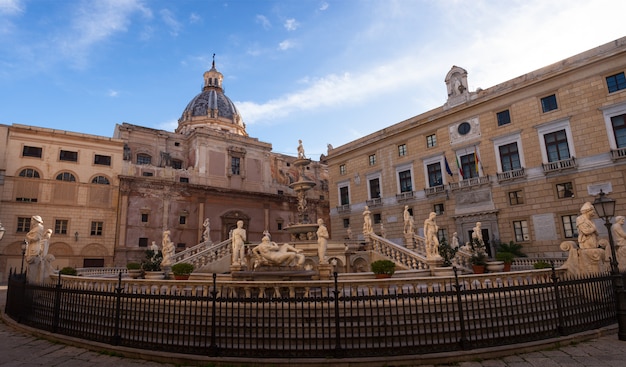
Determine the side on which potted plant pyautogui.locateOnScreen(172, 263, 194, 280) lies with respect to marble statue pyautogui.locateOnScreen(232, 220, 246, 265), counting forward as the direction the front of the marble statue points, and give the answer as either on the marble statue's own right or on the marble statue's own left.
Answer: on the marble statue's own right

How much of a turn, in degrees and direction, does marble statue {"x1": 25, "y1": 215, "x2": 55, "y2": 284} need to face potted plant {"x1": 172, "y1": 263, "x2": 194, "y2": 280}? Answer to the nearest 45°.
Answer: approximately 180°

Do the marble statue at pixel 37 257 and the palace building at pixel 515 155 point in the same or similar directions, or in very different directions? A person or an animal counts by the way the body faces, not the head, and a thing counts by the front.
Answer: very different directions

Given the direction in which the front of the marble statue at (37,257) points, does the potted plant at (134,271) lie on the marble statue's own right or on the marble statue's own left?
on the marble statue's own left

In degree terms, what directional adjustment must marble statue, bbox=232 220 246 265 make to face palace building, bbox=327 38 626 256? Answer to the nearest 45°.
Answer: approximately 90° to its left

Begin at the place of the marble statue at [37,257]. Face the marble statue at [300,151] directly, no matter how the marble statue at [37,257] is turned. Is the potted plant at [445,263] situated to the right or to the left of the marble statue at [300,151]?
right

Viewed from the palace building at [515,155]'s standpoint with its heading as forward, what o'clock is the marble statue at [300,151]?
The marble statue is roughly at 1 o'clock from the palace building.

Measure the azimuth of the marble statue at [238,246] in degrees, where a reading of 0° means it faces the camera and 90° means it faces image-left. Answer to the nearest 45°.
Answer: approximately 0°

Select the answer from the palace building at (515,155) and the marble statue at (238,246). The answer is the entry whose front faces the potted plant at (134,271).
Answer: the palace building

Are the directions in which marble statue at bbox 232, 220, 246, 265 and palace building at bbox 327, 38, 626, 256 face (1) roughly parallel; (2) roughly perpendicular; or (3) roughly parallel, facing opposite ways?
roughly perpendicular

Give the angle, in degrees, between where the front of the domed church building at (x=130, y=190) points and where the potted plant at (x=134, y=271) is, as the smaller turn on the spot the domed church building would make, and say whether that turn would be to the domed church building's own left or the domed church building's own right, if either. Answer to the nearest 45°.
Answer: approximately 45° to the domed church building's own right
